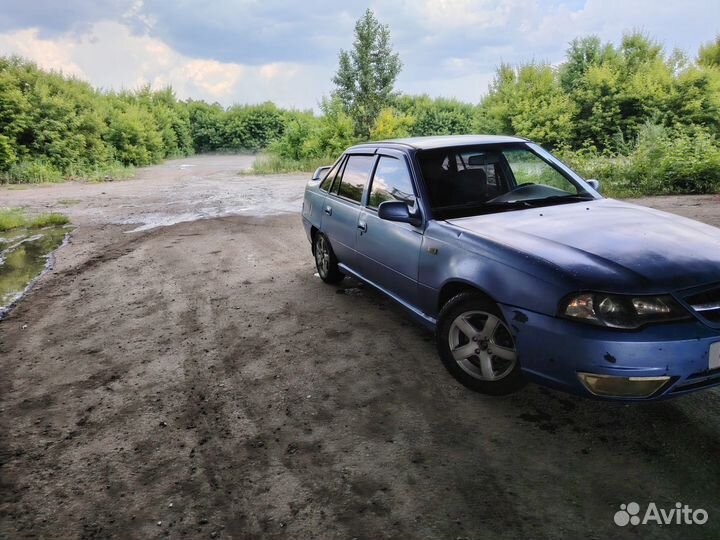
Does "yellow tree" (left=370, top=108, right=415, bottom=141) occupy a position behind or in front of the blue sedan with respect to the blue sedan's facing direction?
behind

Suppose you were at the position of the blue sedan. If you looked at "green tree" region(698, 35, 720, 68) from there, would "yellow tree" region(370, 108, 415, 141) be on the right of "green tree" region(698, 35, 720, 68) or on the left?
left

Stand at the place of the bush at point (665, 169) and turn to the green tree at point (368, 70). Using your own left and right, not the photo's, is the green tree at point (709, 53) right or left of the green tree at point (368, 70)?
right

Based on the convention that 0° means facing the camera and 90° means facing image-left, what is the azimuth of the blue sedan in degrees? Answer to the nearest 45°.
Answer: approximately 315°

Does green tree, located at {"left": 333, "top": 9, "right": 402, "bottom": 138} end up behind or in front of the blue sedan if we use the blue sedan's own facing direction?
behind

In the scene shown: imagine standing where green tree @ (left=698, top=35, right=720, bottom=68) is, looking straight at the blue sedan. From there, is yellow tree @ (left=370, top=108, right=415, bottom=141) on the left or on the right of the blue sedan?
right

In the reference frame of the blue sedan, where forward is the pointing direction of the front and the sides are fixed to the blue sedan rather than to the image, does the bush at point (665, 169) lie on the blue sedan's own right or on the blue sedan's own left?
on the blue sedan's own left

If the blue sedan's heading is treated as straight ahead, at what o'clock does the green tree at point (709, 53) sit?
The green tree is roughly at 8 o'clock from the blue sedan.

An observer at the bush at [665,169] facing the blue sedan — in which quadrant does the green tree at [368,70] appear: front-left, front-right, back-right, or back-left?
back-right
